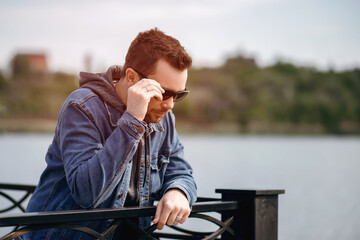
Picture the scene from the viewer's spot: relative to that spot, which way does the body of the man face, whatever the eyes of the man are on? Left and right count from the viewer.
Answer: facing the viewer and to the right of the viewer
